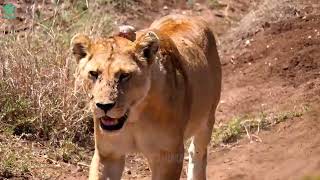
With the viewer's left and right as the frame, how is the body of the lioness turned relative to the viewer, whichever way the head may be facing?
facing the viewer and to the left of the viewer
